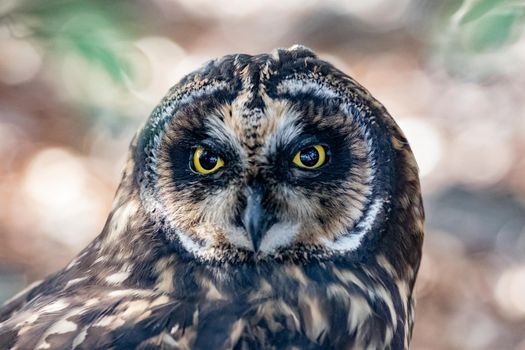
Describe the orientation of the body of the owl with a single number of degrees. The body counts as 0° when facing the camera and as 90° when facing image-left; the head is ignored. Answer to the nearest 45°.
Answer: approximately 0°
